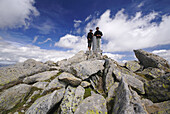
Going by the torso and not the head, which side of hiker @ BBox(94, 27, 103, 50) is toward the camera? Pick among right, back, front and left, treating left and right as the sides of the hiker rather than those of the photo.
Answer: front

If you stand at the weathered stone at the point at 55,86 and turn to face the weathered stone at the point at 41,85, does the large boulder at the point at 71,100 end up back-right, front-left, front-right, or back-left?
back-left

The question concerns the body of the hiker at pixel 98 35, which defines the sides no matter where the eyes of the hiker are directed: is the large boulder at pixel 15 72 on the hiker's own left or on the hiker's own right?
on the hiker's own right

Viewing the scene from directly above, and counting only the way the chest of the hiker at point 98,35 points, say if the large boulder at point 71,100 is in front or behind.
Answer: in front

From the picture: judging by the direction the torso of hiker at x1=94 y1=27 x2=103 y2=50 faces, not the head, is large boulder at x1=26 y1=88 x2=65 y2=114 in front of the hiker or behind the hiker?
in front

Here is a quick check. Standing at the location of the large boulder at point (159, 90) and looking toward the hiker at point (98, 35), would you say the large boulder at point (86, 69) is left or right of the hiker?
left

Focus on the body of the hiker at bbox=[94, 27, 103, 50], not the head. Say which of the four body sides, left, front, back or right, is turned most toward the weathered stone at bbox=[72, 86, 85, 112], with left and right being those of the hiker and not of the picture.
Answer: front

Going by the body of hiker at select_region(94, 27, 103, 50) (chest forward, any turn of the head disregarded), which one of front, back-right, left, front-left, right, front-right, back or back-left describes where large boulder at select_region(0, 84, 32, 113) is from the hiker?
front-right

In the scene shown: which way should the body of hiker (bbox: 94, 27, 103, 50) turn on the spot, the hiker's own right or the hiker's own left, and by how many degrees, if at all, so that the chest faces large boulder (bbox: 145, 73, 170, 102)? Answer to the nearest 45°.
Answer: approximately 45° to the hiker's own left

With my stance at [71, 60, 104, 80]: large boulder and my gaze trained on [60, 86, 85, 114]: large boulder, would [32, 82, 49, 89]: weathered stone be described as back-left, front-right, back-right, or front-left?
front-right

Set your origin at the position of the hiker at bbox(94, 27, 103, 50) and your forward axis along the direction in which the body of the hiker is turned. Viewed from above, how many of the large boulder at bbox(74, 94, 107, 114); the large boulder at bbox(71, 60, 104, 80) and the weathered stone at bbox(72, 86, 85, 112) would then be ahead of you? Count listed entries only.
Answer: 3

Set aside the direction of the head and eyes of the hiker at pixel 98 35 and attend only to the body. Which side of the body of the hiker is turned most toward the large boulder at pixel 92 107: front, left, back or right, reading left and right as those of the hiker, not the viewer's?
front
